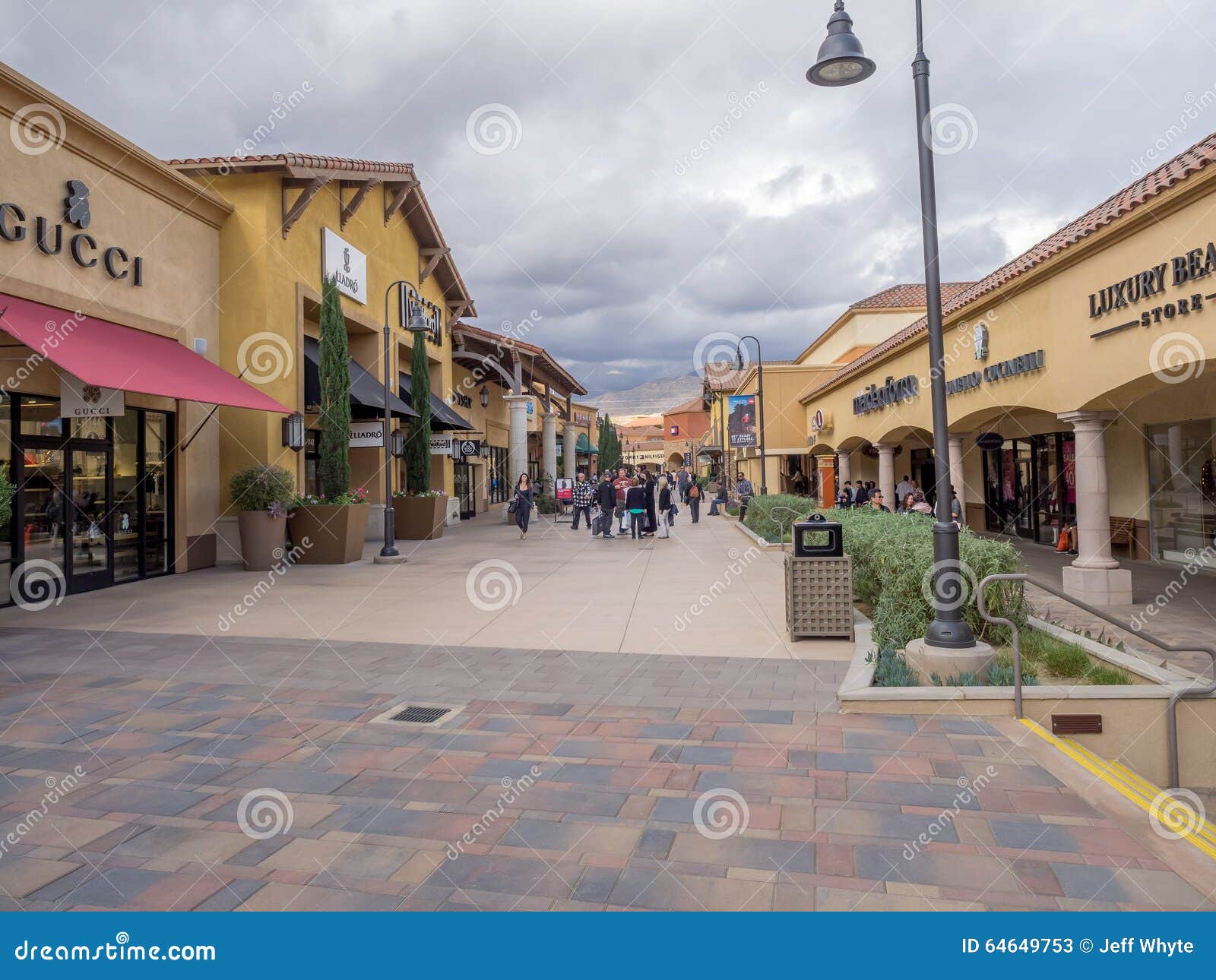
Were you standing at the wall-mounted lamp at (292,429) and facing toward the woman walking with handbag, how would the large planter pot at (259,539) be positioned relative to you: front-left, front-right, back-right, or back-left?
back-right

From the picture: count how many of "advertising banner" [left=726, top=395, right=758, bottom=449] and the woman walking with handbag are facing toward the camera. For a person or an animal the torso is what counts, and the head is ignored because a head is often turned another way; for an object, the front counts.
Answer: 2

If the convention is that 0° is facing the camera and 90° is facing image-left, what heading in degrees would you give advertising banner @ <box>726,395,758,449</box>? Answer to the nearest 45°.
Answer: approximately 0°

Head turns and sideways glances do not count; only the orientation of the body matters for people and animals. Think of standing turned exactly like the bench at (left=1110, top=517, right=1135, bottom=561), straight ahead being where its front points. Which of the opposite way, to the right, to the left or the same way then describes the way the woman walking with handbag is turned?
to the left

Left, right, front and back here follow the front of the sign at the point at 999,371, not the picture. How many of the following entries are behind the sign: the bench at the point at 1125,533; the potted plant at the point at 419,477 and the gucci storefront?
1

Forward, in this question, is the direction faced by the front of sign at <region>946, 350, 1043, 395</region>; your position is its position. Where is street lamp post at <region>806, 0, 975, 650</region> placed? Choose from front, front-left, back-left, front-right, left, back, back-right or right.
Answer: front-left

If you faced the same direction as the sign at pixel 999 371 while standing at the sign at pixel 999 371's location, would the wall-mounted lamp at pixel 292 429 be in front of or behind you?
in front

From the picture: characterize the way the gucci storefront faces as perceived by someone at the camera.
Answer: facing the viewer and to the right of the viewer

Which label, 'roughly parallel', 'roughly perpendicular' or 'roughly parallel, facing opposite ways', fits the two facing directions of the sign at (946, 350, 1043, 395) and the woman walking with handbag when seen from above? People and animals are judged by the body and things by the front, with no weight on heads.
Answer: roughly perpendicular

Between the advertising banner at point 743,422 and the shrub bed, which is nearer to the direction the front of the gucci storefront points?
the shrub bed

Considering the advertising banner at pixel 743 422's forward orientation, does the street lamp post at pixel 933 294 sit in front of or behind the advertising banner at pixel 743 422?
in front

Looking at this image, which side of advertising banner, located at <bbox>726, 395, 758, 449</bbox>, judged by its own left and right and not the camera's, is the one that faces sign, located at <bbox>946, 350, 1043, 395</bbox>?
front

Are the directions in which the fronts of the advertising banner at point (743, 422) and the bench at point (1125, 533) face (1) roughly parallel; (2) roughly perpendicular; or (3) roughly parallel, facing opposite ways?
roughly perpendicular

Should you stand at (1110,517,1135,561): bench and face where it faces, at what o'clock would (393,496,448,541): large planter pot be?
The large planter pot is roughly at 1 o'clock from the bench.

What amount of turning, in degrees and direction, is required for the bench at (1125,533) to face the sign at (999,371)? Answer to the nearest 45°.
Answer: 0° — it already faces it

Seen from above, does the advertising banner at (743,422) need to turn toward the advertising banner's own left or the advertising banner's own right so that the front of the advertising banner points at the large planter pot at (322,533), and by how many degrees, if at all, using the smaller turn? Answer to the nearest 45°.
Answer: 0° — it already faces it

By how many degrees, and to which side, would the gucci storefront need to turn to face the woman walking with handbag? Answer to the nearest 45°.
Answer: approximately 90° to its left
